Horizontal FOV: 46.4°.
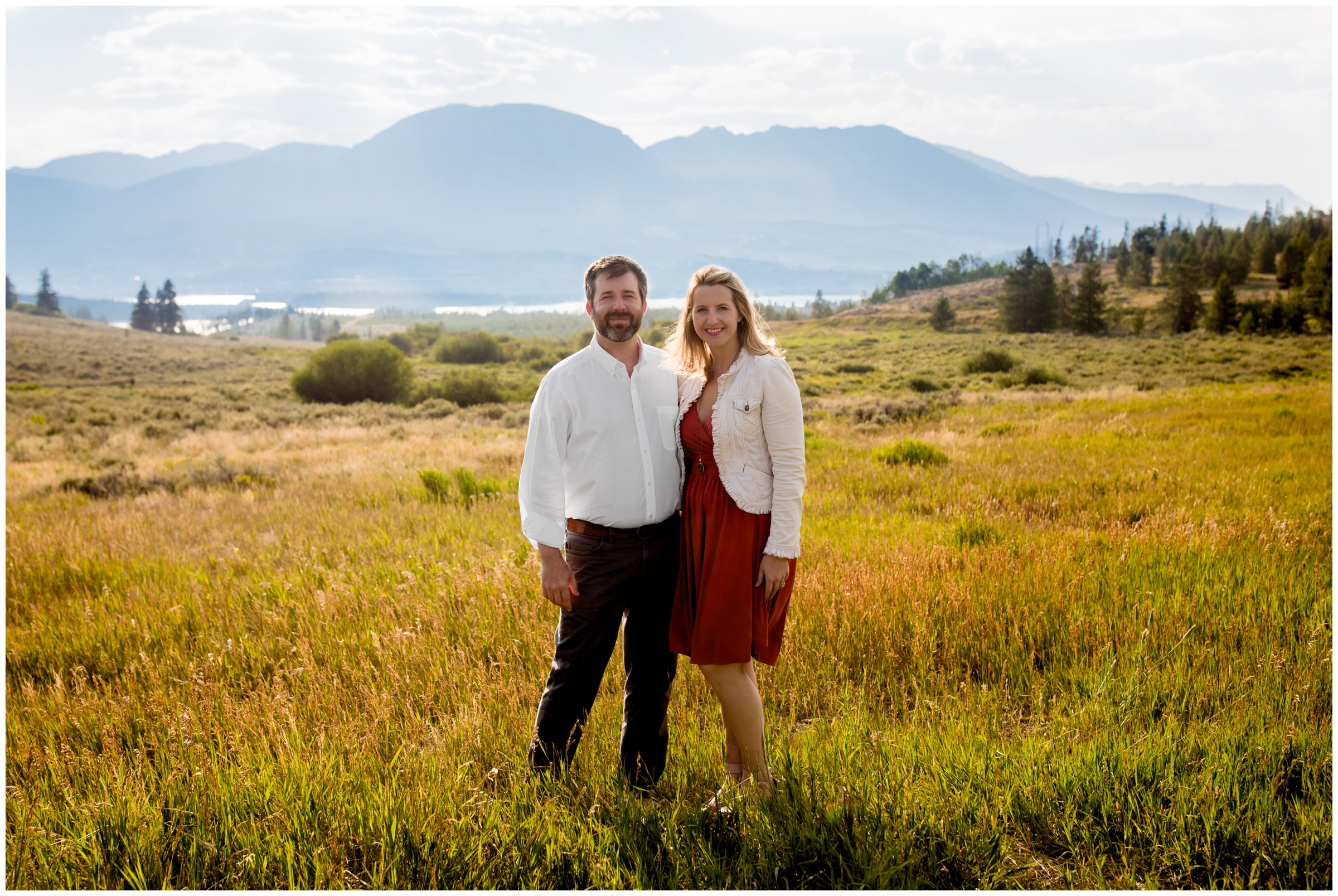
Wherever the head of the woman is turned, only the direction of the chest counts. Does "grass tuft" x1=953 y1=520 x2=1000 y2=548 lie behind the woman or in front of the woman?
behind

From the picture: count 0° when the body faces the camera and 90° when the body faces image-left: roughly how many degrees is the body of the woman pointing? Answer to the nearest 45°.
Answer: approximately 45°

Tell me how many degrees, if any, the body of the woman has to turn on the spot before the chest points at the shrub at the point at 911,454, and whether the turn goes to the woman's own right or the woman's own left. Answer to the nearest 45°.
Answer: approximately 135° to the woman's own right
